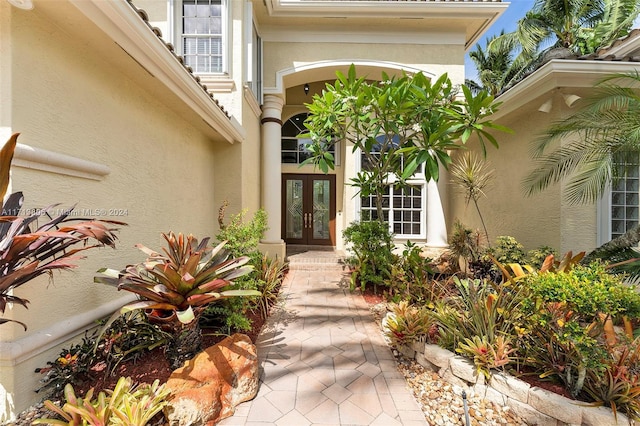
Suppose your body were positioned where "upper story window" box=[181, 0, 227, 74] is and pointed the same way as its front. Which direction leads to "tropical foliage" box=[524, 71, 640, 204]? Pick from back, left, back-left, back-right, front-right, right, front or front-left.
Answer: front-left

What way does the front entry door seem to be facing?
toward the camera

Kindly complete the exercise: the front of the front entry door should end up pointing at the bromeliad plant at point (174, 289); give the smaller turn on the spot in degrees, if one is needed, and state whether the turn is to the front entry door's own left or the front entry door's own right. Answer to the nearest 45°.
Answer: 0° — it already faces it

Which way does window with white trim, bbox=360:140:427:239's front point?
toward the camera

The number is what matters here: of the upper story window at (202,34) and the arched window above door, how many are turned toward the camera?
2

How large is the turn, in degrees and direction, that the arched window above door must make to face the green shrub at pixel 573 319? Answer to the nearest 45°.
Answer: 0° — it already faces it

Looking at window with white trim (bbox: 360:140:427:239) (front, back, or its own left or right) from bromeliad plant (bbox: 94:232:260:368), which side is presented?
front

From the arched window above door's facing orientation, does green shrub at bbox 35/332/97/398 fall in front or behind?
in front

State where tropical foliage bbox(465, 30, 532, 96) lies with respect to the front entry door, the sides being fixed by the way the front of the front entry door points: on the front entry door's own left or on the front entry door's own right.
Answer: on the front entry door's own left

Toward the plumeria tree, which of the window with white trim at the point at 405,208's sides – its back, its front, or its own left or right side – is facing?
front
